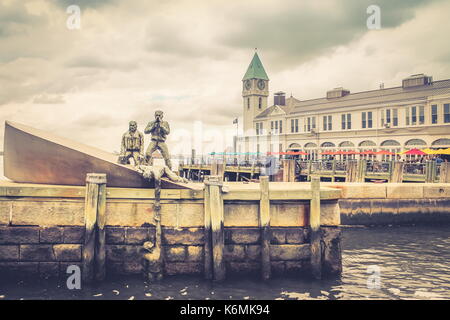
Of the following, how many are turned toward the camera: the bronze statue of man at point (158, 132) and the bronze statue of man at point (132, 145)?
2

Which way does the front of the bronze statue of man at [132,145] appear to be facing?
toward the camera

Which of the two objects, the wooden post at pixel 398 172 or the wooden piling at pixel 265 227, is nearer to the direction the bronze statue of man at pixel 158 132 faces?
the wooden piling

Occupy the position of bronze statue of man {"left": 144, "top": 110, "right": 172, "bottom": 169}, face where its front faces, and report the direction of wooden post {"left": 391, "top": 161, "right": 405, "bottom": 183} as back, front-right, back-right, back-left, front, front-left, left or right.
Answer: back-left

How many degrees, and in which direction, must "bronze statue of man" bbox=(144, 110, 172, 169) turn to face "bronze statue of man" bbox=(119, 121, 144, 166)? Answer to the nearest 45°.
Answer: approximately 45° to its right

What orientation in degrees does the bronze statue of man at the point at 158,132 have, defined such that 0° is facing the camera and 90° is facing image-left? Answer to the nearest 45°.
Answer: approximately 0°

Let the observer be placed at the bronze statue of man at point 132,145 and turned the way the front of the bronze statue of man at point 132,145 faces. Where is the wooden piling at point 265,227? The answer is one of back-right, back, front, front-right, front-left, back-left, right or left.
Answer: front-left
